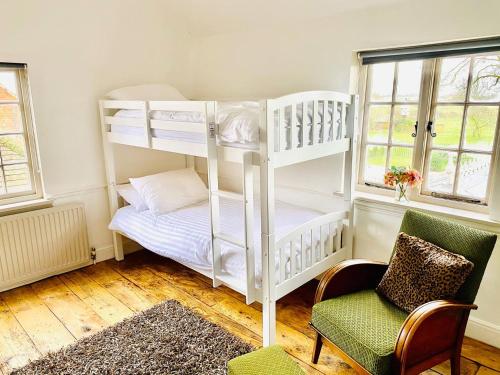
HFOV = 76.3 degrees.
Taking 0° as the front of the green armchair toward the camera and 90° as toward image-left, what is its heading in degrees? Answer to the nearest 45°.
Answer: approximately 45°

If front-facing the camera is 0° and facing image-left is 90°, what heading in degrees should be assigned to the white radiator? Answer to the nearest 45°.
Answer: approximately 315°

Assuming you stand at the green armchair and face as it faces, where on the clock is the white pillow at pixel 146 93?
The white pillow is roughly at 2 o'clock from the green armchair.

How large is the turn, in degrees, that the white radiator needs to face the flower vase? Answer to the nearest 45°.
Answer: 0° — it already faces it

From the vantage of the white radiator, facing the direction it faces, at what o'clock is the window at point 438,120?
The window is roughly at 12 o'clock from the white radiator.
